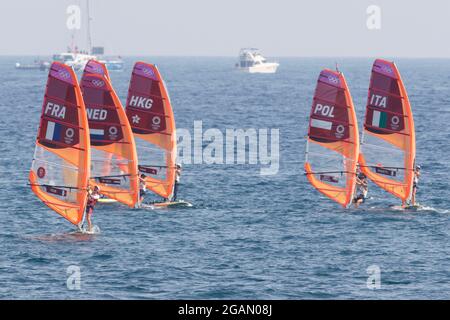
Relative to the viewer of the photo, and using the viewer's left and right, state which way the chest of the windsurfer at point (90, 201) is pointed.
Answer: facing to the left of the viewer
